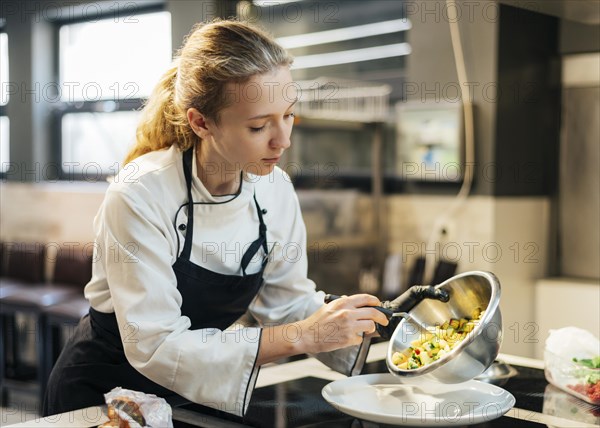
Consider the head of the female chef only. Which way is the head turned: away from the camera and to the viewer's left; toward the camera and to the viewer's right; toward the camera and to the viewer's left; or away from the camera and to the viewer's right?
toward the camera and to the viewer's right

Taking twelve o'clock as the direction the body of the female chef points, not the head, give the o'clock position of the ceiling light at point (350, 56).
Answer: The ceiling light is roughly at 8 o'clock from the female chef.

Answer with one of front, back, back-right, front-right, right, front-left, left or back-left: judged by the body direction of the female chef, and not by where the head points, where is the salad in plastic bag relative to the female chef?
front-left

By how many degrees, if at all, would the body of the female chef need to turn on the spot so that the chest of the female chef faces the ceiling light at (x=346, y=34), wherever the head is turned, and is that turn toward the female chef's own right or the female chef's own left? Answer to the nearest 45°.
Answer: approximately 135° to the female chef's own left

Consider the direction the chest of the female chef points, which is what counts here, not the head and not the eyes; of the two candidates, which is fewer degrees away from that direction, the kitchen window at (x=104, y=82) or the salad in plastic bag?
the salad in plastic bag

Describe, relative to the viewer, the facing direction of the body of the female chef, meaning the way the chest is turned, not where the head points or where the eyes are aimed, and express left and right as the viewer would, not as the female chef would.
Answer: facing the viewer and to the right of the viewer

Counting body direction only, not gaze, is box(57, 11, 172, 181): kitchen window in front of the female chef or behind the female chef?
behind

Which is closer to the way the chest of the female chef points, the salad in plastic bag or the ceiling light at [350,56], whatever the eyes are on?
the salad in plastic bag
